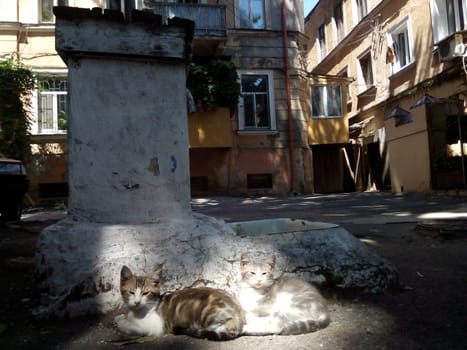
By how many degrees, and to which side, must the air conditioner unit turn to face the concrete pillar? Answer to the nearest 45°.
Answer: approximately 45° to its left

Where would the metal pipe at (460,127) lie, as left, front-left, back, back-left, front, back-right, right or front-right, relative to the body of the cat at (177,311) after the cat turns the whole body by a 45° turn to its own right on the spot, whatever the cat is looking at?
right

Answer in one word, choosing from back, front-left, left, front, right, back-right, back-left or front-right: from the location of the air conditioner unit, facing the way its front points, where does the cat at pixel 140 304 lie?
front-left

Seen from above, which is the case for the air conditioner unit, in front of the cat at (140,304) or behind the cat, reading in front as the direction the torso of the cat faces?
behind

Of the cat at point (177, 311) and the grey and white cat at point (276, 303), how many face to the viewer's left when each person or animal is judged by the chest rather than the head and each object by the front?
2

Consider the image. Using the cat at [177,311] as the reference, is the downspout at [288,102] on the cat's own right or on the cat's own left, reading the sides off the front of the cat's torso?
on the cat's own right

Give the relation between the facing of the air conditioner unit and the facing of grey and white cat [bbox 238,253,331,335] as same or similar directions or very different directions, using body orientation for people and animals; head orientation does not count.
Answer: same or similar directions

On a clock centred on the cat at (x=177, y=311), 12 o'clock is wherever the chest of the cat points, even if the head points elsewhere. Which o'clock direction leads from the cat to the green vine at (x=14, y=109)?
The green vine is roughly at 2 o'clock from the cat.

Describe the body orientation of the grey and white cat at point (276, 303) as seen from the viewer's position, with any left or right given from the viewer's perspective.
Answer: facing to the left of the viewer

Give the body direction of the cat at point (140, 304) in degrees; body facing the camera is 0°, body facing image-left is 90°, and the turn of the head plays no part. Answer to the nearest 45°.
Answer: approximately 45°

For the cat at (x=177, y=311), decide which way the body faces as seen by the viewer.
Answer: to the viewer's left

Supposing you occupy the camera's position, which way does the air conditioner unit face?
facing the viewer and to the left of the viewer

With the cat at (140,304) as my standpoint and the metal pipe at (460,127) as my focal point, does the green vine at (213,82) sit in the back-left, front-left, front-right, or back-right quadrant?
front-left
